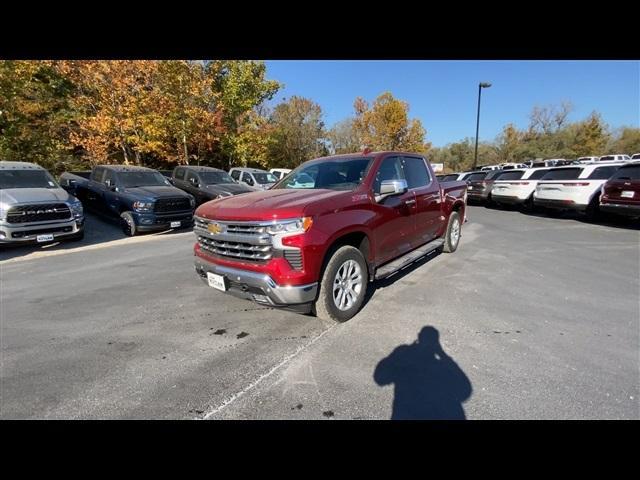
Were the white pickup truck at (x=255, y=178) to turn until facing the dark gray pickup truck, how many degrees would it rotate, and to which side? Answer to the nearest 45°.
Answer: approximately 90° to its right

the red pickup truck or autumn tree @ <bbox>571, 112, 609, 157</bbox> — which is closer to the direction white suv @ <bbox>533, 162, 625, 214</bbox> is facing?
the autumn tree

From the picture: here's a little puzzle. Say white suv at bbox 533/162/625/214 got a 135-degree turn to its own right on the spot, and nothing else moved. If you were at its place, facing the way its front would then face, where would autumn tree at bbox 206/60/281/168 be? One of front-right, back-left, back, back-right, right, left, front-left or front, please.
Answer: right

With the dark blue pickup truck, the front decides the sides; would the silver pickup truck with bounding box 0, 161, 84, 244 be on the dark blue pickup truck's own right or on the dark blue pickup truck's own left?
on the dark blue pickup truck's own right

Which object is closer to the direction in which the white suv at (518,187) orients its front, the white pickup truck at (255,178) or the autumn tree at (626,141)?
the autumn tree

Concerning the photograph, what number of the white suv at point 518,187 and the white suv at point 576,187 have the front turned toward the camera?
0

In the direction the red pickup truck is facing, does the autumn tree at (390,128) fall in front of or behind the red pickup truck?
behind

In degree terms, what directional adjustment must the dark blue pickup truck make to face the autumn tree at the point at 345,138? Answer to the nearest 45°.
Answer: approximately 90° to its left

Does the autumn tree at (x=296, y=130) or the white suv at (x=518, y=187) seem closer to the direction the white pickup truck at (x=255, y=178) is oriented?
the white suv

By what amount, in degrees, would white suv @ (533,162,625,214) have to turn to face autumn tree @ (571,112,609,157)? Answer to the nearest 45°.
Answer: approximately 45° to its left

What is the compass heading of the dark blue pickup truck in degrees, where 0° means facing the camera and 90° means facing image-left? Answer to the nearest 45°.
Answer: approximately 315°
